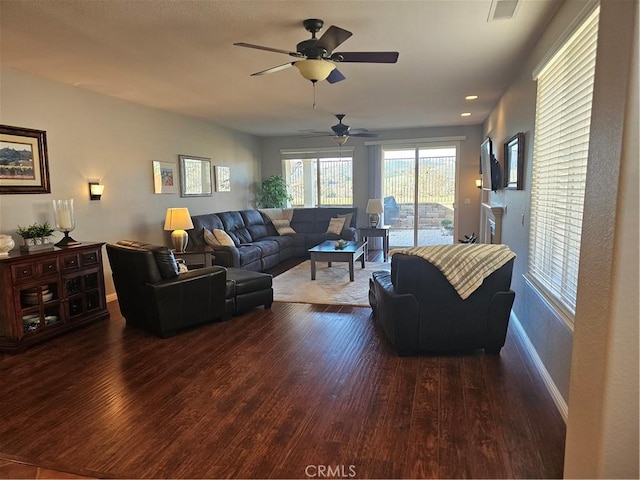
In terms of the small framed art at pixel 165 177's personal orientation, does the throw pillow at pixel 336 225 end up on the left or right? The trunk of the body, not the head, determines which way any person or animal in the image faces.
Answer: on its left

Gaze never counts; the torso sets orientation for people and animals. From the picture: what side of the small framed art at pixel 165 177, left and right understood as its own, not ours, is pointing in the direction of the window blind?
front

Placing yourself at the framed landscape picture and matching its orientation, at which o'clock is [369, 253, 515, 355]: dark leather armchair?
The dark leather armchair is roughly at 12 o'clock from the framed landscape picture.

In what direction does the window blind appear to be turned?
to the viewer's left

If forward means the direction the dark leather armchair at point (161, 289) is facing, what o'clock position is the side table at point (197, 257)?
The side table is roughly at 11 o'clock from the dark leather armchair.

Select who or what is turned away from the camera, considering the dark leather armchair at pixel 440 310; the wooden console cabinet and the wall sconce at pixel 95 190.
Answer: the dark leather armchair

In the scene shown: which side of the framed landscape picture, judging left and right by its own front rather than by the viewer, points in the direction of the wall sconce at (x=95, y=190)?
left

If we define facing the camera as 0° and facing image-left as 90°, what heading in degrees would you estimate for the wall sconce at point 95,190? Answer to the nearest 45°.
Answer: approximately 315°

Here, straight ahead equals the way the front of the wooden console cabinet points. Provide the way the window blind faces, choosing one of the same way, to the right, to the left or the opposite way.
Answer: the opposite way

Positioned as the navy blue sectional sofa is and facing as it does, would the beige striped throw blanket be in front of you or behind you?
in front

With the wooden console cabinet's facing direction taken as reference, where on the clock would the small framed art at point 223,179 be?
The small framed art is roughly at 9 o'clock from the wooden console cabinet.

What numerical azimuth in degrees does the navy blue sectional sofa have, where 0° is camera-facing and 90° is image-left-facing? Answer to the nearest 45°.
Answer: approximately 315°

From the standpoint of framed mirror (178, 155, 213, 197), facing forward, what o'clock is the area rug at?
The area rug is roughly at 12 o'clock from the framed mirror.
